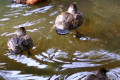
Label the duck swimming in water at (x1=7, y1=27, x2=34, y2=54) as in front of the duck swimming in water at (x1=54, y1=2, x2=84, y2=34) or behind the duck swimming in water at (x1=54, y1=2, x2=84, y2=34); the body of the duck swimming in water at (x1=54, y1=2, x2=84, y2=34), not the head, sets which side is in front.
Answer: behind

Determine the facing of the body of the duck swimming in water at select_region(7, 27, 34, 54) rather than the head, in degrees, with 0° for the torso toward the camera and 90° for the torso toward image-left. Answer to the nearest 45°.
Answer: approximately 180°

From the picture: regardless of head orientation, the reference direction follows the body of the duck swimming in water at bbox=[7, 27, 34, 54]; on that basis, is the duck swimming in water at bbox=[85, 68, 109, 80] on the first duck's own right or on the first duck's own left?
on the first duck's own right

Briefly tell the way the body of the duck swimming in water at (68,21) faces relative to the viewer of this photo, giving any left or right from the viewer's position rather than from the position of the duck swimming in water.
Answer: facing away from the viewer and to the right of the viewer

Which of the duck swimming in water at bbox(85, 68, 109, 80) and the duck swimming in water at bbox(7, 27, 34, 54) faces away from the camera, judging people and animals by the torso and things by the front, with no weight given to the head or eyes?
the duck swimming in water at bbox(7, 27, 34, 54)
